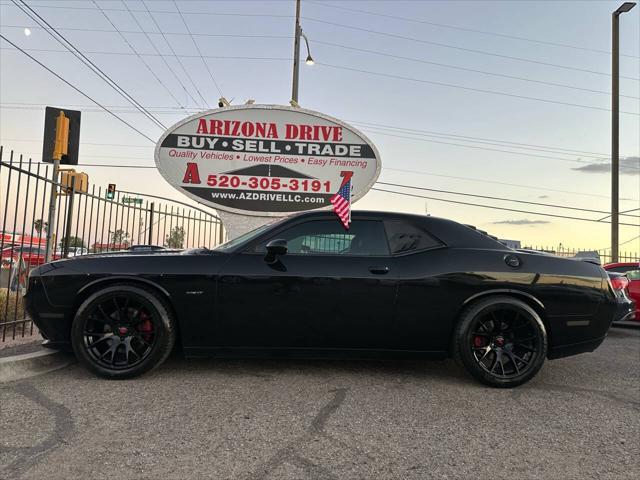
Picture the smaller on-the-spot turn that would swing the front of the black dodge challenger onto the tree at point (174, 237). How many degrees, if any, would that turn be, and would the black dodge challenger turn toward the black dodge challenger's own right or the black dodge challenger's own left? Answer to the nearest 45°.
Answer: approximately 45° to the black dodge challenger's own right

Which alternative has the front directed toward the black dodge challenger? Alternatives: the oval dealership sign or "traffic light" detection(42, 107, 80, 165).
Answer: the oval dealership sign

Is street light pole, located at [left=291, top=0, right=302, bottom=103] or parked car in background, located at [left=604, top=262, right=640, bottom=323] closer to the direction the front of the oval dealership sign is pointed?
the parked car in background

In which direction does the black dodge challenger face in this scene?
to the viewer's left

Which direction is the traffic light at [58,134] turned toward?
away from the camera

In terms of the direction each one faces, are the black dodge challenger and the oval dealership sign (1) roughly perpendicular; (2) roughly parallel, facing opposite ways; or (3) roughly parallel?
roughly perpendicular

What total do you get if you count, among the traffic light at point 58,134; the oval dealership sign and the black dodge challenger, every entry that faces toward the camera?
1

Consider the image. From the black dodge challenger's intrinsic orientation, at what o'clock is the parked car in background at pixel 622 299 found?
The parked car in background is roughly at 5 o'clock from the black dodge challenger.

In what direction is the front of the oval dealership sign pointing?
toward the camera

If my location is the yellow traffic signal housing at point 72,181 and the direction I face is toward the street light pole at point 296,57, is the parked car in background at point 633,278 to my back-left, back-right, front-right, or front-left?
front-right

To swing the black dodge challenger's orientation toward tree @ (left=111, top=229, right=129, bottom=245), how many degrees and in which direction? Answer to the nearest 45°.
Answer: approximately 45° to its right

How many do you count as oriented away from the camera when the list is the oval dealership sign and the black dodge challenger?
0

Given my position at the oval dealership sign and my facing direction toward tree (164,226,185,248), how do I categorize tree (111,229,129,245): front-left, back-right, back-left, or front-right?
front-left

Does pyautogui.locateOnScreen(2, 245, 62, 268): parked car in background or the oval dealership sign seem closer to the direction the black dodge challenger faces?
the parked car in background
